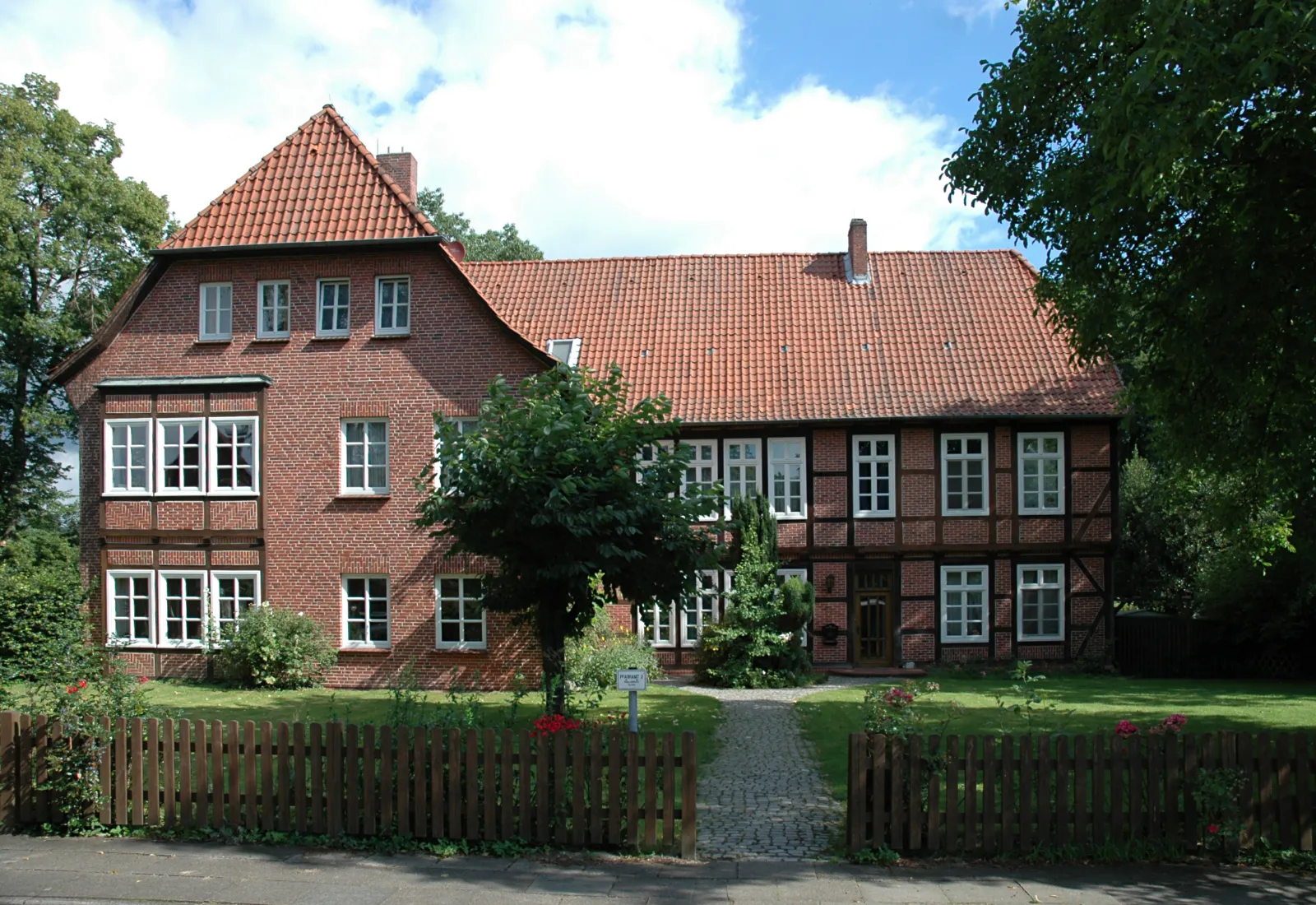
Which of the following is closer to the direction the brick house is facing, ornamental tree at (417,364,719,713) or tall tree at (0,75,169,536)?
the ornamental tree

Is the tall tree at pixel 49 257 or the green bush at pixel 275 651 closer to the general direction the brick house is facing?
the green bush

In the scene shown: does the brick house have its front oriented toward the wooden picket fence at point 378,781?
yes

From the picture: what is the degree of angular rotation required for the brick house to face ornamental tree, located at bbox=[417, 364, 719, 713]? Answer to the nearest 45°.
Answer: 0° — it already faces it

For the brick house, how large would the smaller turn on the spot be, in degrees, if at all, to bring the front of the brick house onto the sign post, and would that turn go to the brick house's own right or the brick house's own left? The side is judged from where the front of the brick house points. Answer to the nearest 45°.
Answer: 0° — it already faces it

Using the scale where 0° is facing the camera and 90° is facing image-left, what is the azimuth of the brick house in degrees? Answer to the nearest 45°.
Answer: approximately 0°

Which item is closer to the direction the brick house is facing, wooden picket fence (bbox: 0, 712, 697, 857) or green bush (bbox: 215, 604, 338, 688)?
the wooden picket fence
